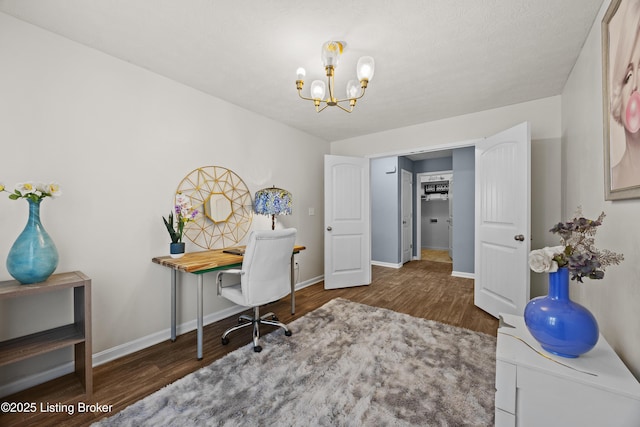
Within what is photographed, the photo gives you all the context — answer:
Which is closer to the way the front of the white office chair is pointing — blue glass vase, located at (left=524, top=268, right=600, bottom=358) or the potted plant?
the potted plant

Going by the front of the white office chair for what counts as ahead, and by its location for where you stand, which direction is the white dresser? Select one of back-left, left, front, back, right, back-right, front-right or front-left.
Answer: back

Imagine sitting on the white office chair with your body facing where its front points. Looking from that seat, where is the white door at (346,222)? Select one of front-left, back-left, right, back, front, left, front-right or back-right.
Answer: right

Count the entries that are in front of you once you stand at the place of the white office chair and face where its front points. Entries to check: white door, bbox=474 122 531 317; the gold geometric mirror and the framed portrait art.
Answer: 1

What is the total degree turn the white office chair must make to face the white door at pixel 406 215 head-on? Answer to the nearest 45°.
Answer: approximately 90° to its right

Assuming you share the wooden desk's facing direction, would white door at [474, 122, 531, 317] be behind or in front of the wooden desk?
in front

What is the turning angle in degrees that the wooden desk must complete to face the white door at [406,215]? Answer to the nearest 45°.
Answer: approximately 90° to its left

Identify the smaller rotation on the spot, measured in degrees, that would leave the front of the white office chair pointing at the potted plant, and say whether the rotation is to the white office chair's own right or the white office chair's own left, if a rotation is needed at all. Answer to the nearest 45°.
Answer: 0° — it already faces it

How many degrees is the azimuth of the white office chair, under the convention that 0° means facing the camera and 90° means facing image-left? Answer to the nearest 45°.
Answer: approximately 135°

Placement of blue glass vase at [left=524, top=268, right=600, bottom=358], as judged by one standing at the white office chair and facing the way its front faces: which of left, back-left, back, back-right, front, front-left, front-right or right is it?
back

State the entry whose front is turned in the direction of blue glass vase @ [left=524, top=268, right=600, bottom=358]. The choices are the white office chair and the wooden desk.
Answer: the wooden desk

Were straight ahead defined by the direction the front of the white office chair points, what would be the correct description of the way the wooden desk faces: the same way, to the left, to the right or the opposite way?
the opposite way

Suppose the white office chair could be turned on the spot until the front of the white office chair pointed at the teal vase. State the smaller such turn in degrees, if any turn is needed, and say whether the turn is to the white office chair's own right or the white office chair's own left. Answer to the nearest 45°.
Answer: approximately 45° to the white office chair's own left

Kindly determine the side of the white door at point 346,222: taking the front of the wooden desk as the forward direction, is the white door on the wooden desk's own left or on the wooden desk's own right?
on the wooden desk's own left

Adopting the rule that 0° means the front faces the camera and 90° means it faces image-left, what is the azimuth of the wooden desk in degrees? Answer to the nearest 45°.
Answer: approximately 315°

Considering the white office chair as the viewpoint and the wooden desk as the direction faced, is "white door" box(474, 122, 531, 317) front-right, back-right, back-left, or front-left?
back-right

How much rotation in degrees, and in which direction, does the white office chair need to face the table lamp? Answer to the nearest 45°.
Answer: approximately 45° to its right

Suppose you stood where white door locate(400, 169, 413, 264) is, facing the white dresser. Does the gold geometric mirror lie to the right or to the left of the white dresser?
right
